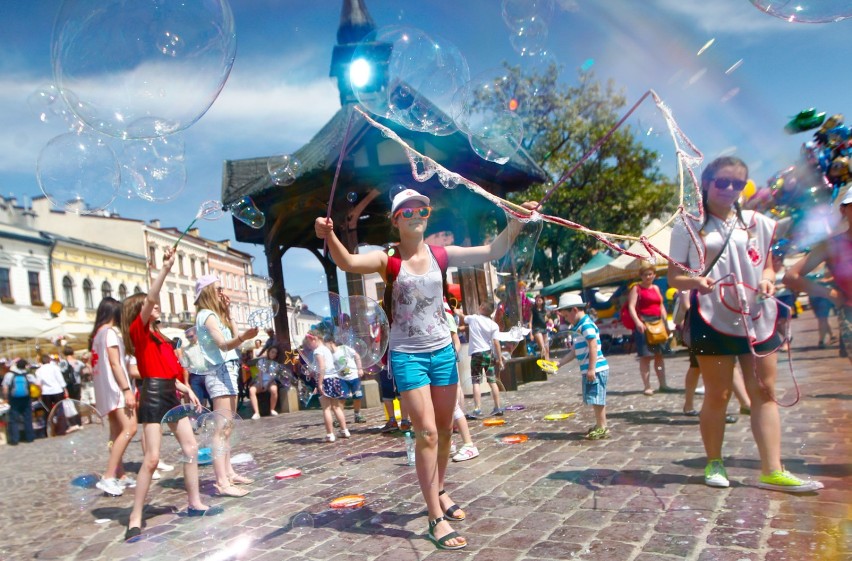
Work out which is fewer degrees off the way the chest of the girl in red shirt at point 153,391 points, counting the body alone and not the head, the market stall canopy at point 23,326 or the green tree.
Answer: the green tree

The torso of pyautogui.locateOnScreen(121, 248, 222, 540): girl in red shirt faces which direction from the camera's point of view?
to the viewer's right

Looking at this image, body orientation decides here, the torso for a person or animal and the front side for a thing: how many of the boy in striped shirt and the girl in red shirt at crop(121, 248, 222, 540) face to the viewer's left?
1

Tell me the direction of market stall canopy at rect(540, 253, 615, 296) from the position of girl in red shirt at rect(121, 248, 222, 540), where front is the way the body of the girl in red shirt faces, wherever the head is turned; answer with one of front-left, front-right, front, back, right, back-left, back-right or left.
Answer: front-left

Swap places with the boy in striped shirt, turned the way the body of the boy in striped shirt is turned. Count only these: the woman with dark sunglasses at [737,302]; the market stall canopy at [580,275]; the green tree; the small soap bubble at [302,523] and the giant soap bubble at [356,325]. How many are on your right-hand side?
2

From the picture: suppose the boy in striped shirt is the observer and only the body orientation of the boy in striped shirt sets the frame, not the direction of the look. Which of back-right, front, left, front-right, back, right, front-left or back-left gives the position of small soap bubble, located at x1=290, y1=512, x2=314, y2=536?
front-left

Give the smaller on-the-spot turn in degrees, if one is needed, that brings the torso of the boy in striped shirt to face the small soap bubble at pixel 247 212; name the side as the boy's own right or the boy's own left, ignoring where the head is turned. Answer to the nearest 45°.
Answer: approximately 45° to the boy's own left

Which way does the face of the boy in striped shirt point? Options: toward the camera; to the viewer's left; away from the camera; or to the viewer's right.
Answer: to the viewer's left

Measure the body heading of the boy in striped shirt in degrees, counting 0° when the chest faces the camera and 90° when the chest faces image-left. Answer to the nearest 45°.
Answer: approximately 90°

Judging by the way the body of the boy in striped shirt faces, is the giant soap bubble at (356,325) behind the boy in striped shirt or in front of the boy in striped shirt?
in front

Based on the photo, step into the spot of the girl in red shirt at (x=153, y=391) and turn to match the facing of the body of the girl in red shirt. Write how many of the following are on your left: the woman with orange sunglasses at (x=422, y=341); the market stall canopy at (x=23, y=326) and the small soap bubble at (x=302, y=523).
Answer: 1

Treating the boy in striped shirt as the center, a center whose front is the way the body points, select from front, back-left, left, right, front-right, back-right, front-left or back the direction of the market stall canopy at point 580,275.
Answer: right
